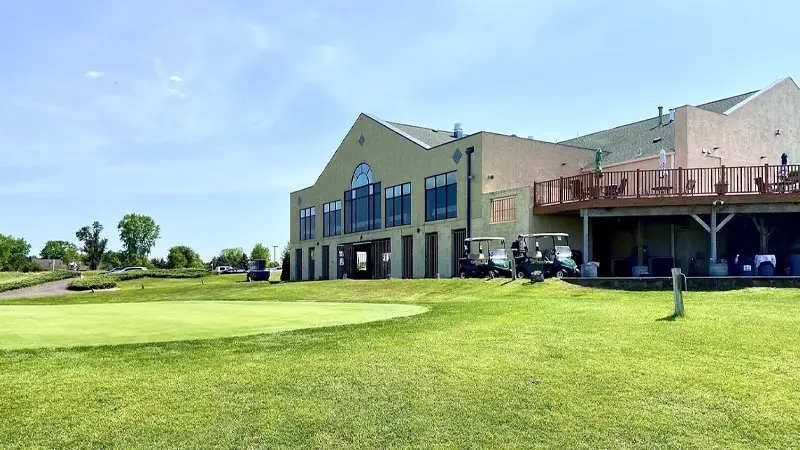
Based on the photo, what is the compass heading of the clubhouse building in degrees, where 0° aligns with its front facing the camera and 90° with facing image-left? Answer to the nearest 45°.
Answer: approximately 45°
